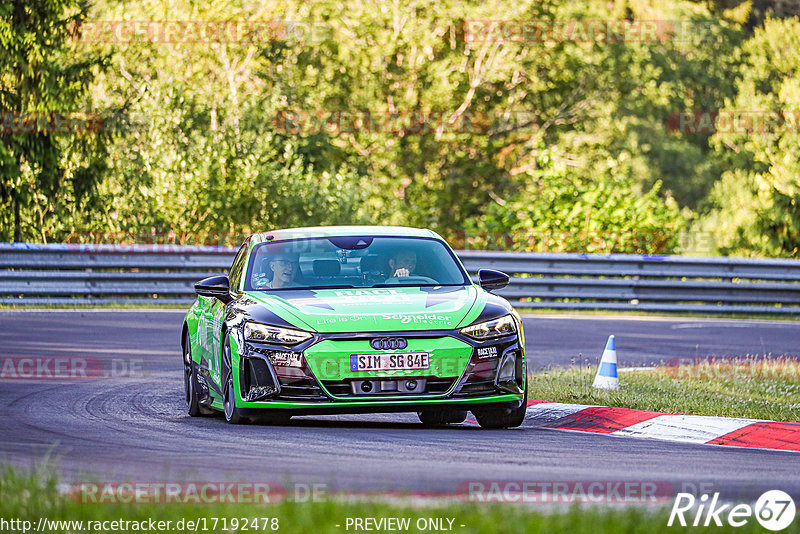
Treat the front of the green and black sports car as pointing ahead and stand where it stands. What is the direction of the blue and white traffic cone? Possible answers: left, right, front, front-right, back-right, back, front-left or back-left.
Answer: back-left

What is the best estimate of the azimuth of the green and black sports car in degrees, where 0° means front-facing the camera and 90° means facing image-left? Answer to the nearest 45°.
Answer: approximately 0°

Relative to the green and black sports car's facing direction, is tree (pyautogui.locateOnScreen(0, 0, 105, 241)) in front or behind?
behind

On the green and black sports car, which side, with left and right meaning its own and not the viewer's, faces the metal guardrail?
back
